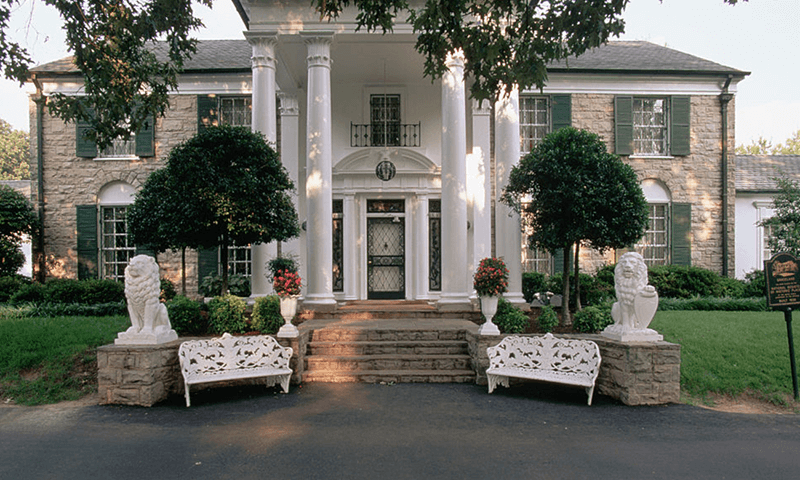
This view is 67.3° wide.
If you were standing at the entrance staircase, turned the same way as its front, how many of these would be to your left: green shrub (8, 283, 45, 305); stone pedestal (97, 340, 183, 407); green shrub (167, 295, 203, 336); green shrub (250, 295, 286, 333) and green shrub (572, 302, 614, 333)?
1

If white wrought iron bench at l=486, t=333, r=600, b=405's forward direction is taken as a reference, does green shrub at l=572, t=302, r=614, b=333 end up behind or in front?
behind

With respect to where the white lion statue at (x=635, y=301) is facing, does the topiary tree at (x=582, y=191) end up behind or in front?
behind

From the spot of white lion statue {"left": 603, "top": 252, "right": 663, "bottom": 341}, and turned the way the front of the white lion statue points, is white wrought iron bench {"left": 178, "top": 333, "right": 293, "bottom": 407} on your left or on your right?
on your right

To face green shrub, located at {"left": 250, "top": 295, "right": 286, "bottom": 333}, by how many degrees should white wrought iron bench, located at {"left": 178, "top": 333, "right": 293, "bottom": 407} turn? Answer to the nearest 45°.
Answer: approximately 135° to its left

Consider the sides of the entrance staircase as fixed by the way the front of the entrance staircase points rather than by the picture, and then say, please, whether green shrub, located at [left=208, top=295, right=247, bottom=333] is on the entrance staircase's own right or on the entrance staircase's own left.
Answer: on the entrance staircase's own right

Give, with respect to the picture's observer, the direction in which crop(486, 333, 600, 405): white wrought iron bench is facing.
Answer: facing the viewer and to the left of the viewer

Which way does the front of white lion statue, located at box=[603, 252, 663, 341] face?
toward the camera

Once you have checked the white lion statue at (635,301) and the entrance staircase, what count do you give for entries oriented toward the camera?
2

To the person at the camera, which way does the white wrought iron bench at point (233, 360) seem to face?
facing the viewer and to the right of the viewer

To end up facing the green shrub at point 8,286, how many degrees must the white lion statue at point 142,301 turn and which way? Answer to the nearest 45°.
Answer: approximately 135° to its right

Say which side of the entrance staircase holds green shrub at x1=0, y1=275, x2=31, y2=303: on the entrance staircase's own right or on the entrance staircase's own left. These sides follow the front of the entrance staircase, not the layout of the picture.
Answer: on the entrance staircase's own right
